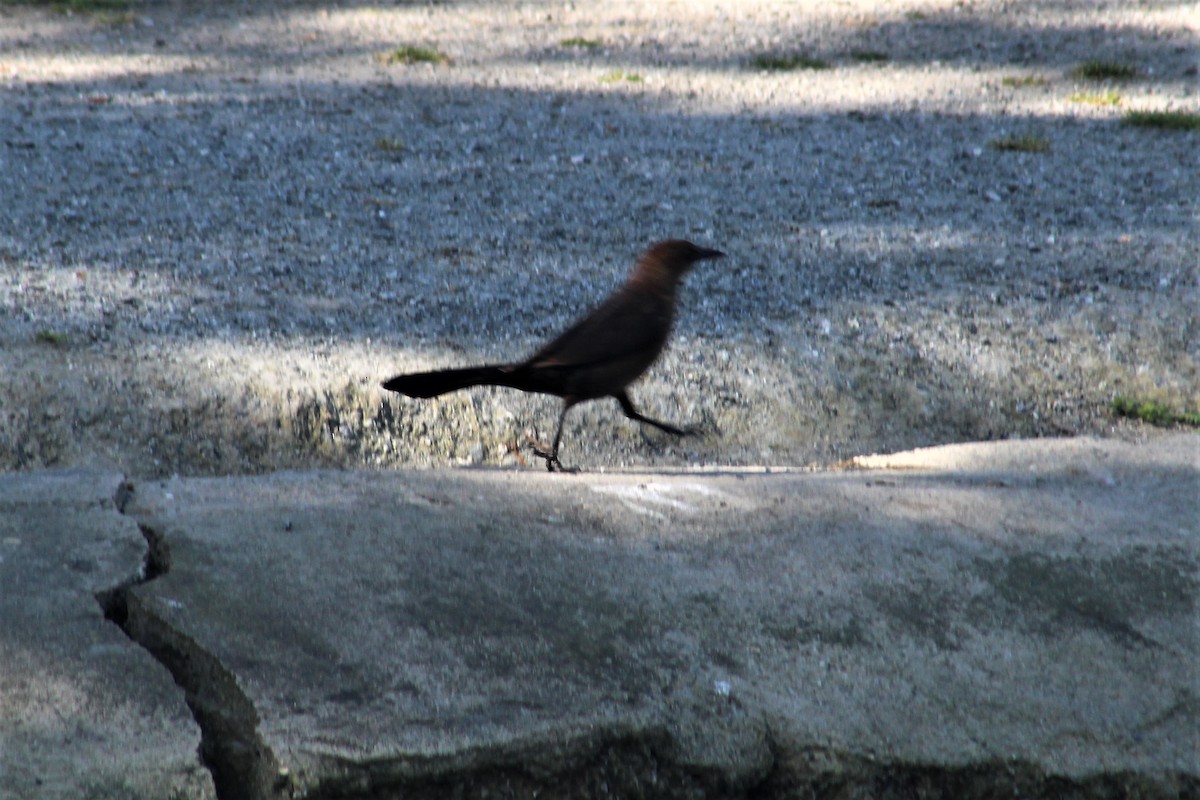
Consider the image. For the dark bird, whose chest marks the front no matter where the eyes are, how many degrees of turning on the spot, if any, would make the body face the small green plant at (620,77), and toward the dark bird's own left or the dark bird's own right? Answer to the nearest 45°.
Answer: approximately 90° to the dark bird's own left

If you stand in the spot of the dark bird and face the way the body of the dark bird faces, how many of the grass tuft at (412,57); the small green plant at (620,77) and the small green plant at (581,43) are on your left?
3

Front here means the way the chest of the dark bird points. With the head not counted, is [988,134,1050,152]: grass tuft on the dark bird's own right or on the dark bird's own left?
on the dark bird's own left

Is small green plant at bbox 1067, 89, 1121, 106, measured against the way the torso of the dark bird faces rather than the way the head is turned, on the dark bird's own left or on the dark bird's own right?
on the dark bird's own left

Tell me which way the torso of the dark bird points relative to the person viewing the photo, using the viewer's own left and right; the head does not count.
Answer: facing to the right of the viewer

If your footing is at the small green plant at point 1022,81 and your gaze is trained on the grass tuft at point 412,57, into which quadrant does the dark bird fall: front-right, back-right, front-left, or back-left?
front-left

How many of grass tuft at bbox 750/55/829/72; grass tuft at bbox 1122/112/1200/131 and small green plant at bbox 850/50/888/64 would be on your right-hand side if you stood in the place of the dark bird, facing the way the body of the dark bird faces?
0

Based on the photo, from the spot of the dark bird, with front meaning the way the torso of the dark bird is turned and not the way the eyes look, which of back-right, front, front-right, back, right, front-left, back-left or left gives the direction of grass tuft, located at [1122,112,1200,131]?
front-left

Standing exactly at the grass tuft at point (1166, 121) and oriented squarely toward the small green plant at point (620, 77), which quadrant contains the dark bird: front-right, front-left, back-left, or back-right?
front-left

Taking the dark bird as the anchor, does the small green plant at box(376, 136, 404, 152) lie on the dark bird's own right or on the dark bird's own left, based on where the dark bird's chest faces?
on the dark bird's own left

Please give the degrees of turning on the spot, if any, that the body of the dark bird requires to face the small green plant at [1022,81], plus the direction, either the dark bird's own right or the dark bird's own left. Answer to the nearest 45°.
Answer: approximately 45° to the dark bird's own left

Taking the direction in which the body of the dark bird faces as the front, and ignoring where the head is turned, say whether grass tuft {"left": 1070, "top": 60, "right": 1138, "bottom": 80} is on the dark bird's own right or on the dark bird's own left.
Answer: on the dark bird's own left

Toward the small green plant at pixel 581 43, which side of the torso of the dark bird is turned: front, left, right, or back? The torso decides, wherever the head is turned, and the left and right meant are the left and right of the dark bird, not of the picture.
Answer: left

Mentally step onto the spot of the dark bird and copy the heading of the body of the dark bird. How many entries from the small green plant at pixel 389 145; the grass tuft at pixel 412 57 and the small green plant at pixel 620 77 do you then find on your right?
0

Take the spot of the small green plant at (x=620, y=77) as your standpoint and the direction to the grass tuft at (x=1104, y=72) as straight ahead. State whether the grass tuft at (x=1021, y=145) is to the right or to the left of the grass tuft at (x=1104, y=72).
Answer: right
